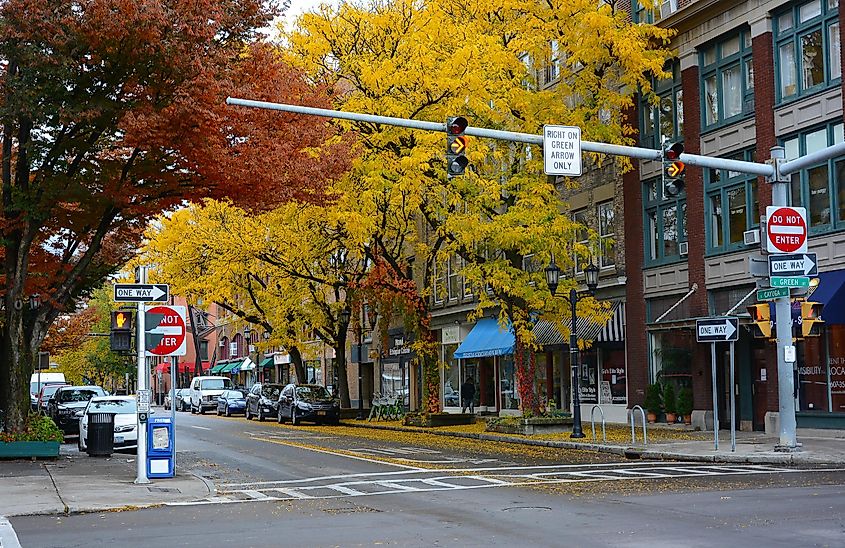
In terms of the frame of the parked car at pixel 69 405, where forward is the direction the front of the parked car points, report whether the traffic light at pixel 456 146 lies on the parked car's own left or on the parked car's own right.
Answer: on the parked car's own left

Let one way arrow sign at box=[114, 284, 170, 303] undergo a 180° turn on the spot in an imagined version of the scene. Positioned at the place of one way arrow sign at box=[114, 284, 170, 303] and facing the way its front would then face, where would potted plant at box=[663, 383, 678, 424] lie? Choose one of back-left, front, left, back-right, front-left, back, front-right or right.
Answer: front-right

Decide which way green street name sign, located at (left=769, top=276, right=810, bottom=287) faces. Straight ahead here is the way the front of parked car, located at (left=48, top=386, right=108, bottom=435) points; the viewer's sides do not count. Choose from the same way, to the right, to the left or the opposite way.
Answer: the same way

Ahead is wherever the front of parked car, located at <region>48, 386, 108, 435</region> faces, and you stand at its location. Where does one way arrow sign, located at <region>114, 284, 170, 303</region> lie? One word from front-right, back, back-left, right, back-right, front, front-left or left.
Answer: front-left

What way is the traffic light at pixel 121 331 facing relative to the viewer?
toward the camera

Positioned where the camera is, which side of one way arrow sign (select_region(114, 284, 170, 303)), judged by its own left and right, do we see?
front

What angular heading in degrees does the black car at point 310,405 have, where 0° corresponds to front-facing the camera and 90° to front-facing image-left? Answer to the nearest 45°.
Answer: approximately 315°

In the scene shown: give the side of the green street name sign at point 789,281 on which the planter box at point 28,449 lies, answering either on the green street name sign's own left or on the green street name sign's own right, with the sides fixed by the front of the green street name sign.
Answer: on the green street name sign's own right

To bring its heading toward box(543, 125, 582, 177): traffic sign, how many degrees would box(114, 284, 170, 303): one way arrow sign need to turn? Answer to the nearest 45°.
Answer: approximately 90° to its left

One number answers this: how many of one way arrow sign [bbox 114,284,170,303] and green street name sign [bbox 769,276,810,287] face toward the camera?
2

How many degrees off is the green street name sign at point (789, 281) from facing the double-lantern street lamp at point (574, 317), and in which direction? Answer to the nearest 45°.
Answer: approximately 135° to its right

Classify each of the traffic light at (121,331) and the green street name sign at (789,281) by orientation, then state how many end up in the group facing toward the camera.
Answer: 2

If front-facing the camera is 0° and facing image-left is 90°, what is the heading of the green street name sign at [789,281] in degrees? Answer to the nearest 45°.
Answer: approximately 0°

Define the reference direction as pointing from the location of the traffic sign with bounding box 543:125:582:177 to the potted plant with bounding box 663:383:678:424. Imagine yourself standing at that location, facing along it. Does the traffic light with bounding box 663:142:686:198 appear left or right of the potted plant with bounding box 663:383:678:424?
right

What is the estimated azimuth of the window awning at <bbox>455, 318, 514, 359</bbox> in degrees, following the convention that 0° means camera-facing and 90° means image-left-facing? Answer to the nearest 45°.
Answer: approximately 45°
